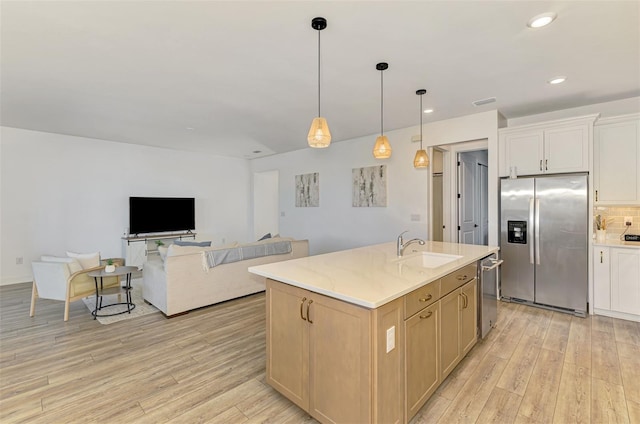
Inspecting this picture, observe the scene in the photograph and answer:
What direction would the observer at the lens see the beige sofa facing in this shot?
facing away from the viewer and to the left of the viewer

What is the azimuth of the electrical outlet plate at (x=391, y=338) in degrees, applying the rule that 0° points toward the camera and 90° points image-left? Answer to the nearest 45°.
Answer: approximately 315°

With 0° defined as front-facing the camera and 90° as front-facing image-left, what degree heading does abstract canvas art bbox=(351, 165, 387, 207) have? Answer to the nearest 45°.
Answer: approximately 45°

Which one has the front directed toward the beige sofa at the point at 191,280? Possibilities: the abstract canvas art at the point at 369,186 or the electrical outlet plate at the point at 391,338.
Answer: the abstract canvas art

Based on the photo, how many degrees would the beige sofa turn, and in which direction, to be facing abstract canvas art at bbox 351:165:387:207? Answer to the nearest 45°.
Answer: approximately 135° to its right

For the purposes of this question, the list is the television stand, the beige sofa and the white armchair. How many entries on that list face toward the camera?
1

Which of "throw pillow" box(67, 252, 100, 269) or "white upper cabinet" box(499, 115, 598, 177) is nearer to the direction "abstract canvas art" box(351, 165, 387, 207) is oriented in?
the throw pillow

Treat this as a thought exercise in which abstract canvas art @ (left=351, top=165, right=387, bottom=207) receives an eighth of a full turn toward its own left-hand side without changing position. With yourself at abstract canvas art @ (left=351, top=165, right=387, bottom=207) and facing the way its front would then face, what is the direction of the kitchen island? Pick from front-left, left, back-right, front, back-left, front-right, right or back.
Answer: front
